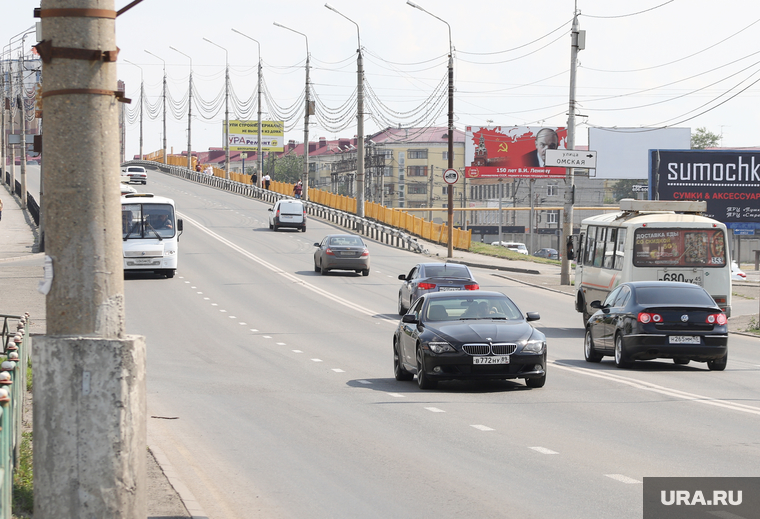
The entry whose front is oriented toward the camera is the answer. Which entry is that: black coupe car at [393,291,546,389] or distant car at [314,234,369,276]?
the black coupe car

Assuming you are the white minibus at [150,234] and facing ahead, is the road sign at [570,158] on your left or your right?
on your left

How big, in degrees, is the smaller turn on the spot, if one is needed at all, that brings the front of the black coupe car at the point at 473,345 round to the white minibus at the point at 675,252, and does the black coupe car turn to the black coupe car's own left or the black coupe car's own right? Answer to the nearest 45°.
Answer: approximately 135° to the black coupe car's own left

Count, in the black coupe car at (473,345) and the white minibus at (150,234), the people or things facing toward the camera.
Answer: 2

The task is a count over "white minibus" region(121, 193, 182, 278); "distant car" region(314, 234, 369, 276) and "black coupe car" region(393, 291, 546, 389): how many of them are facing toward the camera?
2

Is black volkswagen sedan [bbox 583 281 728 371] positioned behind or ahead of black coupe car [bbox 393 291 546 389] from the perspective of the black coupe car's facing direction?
behind

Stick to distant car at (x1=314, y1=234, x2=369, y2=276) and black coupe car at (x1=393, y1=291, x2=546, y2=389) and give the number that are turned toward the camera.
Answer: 1

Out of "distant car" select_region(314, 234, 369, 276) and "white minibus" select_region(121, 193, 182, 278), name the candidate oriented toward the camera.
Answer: the white minibus

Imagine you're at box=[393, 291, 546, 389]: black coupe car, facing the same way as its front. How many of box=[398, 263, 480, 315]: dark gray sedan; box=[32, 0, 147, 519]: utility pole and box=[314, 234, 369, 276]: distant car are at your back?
2

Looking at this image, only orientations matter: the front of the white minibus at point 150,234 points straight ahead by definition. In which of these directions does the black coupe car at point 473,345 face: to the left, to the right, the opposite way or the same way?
the same way

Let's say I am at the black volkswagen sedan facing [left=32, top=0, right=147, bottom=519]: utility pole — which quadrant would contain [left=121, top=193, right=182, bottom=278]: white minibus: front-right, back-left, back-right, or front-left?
back-right

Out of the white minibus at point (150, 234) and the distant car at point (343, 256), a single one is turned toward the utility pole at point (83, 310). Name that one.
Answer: the white minibus

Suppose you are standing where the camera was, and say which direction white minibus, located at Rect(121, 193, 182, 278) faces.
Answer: facing the viewer

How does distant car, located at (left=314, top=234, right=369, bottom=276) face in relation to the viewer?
away from the camera

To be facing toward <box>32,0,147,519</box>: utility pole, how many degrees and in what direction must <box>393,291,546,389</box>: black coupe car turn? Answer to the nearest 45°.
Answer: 0° — it already faces it

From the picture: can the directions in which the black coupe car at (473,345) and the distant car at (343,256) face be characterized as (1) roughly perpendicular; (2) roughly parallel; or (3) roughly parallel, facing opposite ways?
roughly parallel, facing opposite ways

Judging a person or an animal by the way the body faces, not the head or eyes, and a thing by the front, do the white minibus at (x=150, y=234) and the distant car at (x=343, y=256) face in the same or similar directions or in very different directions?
very different directions

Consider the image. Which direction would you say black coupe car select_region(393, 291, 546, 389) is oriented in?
toward the camera

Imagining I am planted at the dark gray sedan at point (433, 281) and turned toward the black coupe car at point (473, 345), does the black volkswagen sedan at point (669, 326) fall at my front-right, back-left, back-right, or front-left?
front-left
